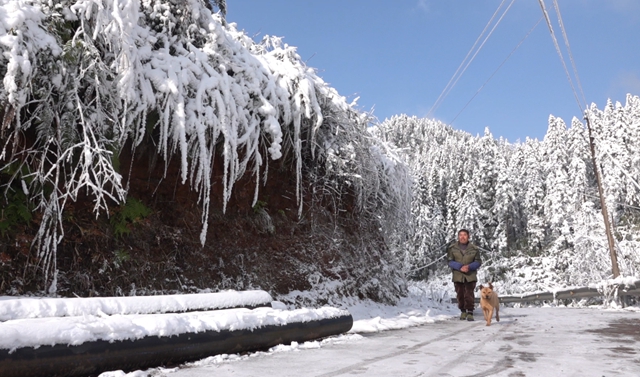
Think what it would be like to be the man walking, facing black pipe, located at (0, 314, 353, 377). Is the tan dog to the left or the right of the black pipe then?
left

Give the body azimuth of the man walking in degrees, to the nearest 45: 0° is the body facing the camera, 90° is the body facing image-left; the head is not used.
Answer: approximately 0°
